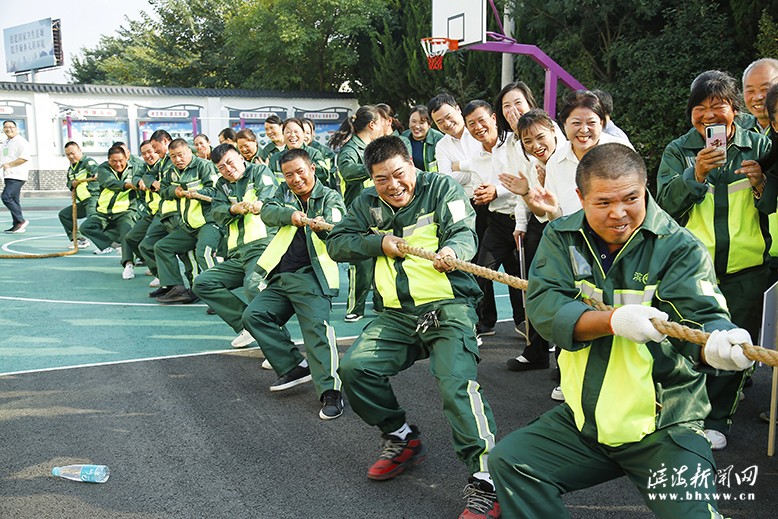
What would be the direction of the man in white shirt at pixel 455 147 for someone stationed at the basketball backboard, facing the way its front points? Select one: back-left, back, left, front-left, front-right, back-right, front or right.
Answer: front-left

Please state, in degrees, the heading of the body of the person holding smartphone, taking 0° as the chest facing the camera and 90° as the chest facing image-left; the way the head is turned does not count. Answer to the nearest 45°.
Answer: approximately 0°

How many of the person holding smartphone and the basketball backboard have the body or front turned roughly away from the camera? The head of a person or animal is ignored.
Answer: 0

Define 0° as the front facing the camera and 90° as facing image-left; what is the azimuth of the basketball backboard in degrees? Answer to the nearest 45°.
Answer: approximately 45°

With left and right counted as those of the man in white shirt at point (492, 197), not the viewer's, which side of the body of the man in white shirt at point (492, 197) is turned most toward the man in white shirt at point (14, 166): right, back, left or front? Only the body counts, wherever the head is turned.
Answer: right

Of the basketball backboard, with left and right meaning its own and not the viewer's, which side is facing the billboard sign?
right

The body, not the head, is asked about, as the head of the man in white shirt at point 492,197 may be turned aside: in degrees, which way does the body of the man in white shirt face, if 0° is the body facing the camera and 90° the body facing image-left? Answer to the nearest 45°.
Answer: approximately 45°

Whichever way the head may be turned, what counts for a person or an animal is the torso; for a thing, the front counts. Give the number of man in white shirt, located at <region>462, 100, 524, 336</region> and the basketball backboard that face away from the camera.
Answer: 0

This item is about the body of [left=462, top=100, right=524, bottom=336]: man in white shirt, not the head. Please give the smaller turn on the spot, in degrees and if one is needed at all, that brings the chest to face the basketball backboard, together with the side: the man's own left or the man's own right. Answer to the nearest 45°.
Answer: approximately 135° to the man's own right

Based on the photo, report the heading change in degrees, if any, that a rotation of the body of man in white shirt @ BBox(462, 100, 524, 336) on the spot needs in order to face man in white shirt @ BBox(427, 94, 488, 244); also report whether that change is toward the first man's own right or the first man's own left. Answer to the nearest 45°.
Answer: approximately 90° to the first man's own right

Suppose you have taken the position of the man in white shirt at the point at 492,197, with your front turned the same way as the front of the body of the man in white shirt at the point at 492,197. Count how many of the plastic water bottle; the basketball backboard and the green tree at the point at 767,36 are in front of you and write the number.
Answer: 1
